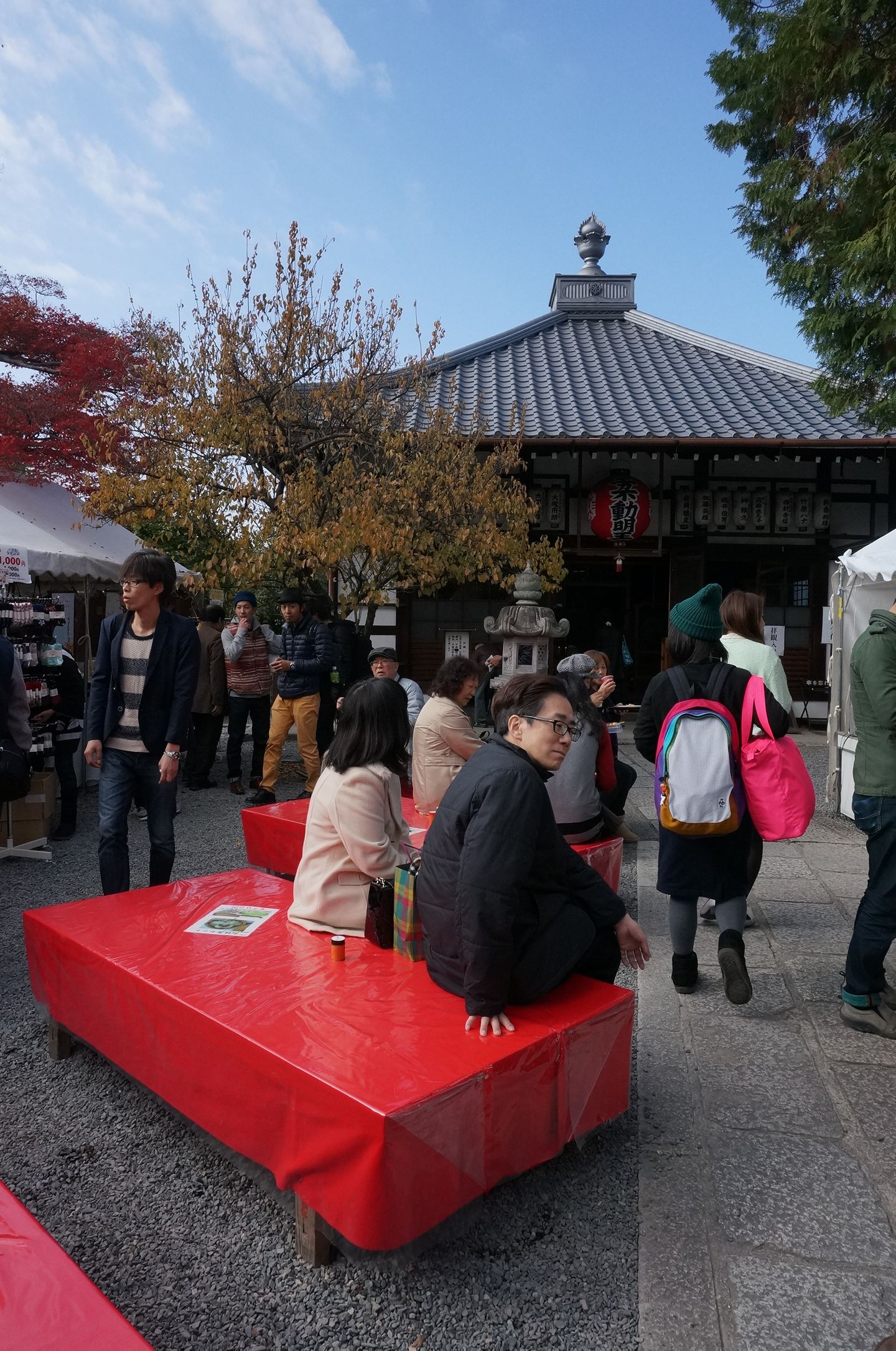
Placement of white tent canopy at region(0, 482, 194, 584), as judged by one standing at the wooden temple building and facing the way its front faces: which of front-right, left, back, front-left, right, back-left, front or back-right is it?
front-right

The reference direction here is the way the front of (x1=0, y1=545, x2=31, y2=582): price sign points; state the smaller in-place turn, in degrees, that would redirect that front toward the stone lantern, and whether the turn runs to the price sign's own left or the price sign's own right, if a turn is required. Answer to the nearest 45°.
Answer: approximately 90° to the price sign's own left

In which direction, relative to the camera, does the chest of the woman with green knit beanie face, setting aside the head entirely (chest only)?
away from the camera

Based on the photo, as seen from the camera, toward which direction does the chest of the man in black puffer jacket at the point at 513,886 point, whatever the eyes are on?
to the viewer's right

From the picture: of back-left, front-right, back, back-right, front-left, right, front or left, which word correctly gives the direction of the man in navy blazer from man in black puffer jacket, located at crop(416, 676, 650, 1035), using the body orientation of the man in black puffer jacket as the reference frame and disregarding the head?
back-left

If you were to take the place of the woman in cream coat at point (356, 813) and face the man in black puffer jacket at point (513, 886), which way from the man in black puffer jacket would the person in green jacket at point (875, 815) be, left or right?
left

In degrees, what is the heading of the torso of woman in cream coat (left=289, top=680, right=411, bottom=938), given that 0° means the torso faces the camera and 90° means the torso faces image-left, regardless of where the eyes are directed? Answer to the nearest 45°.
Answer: approximately 225°

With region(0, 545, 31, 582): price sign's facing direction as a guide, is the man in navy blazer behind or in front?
in front

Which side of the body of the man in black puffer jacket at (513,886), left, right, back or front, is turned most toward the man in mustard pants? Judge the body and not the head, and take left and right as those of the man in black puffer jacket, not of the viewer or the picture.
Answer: left

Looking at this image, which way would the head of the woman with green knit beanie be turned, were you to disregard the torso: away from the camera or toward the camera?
away from the camera

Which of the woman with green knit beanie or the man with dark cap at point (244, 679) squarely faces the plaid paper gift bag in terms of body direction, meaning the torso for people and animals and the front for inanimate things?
the man with dark cap
